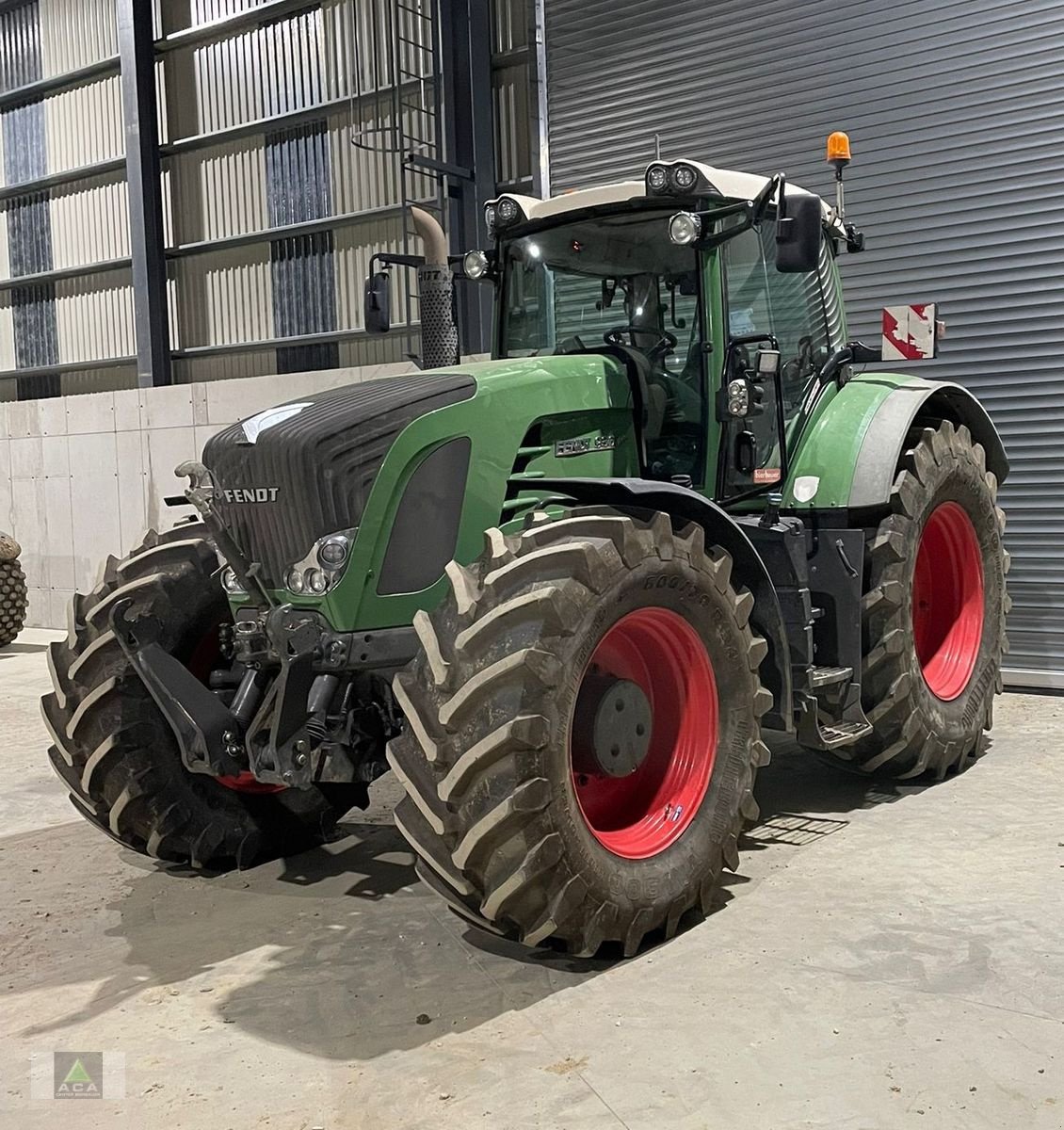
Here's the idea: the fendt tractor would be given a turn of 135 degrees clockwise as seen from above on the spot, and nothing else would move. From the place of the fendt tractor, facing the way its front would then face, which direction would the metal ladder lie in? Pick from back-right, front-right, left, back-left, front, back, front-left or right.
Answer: front

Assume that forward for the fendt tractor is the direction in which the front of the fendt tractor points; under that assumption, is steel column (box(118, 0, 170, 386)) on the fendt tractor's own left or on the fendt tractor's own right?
on the fendt tractor's own right

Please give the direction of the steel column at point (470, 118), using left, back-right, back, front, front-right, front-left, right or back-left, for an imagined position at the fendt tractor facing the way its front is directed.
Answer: back-right

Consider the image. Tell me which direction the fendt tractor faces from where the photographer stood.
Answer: facing the viewer and to the left of the viewer
